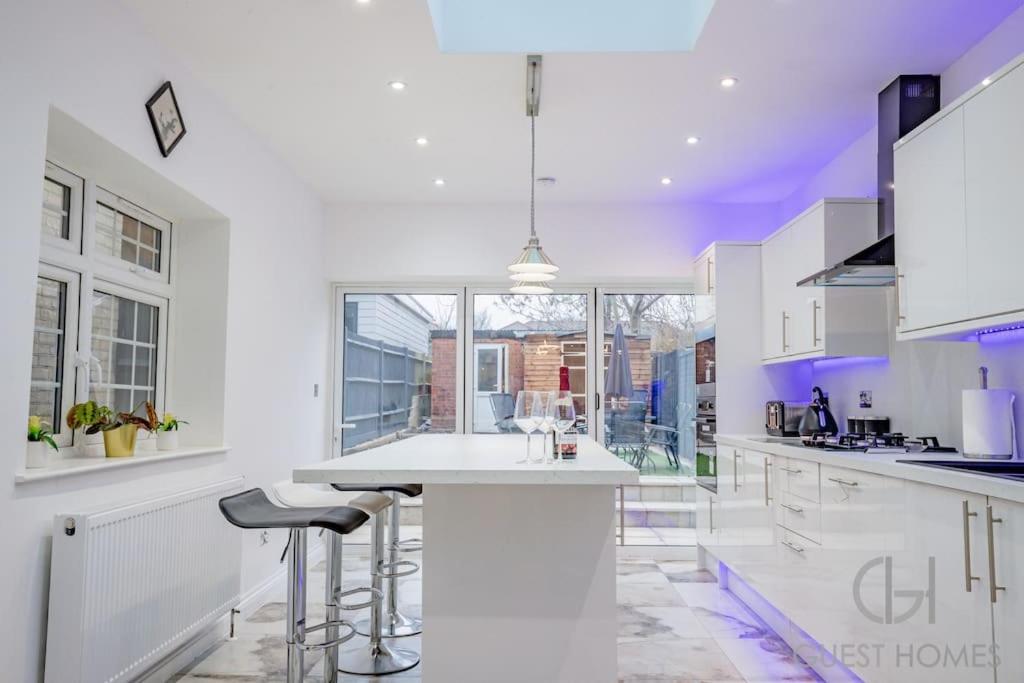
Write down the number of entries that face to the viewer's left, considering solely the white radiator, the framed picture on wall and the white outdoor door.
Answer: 0

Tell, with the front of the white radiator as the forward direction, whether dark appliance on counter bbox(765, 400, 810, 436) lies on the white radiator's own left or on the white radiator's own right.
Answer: on the white radiator's own left

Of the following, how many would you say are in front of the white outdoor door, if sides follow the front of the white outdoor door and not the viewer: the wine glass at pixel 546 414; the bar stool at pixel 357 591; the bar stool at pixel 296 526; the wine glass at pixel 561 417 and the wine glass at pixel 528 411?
5

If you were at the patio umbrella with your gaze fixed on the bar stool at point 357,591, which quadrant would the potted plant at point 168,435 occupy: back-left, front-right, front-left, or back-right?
front-right

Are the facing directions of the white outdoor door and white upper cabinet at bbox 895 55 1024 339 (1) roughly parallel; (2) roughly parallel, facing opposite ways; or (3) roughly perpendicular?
roughly perpendicular

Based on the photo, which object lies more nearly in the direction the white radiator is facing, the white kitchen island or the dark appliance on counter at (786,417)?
the white kitchen island

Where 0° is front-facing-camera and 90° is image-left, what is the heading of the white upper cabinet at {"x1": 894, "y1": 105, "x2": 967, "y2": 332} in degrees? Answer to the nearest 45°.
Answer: approximately 45°

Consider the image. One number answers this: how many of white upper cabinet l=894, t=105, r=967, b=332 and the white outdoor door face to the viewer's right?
0

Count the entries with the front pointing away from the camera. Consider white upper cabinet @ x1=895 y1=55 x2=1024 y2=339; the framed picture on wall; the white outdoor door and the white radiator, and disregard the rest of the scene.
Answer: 0

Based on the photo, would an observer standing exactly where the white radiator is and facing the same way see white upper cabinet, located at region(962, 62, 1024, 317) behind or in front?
in front

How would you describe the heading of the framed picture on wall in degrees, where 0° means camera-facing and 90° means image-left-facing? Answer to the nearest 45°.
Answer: approximately 315°

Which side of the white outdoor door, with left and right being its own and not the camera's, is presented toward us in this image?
front

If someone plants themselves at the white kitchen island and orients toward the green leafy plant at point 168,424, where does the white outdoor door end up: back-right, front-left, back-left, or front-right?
front-right

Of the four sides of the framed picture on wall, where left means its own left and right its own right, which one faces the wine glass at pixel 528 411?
front
